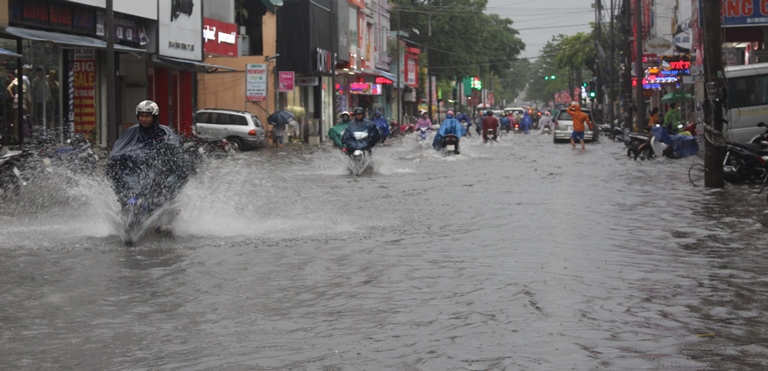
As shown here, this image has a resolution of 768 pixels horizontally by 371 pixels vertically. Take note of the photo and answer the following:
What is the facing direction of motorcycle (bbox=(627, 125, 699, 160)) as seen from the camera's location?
facing to the left of the viewer

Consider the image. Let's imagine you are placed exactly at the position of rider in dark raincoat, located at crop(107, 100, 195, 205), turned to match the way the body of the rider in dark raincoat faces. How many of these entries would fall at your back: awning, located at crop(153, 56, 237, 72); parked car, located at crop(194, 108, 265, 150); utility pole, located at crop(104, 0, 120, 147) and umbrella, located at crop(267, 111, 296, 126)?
4

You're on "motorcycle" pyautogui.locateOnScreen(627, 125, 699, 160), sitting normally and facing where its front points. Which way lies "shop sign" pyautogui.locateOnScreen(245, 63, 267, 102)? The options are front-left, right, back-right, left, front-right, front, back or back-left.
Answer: front-right

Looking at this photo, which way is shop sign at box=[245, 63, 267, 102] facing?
toward the camera

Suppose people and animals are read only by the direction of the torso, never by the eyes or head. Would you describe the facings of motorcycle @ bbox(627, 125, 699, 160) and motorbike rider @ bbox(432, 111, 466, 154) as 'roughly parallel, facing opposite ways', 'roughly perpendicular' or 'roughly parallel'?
roughly perpendicular

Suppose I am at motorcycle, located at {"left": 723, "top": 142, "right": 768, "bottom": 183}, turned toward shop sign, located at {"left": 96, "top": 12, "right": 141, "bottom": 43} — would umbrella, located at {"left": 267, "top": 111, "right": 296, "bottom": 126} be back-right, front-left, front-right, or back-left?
front-right

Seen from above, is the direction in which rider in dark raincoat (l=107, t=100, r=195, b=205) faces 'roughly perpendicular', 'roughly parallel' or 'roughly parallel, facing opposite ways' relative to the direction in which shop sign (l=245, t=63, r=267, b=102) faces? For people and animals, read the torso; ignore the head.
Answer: roughly parallel
